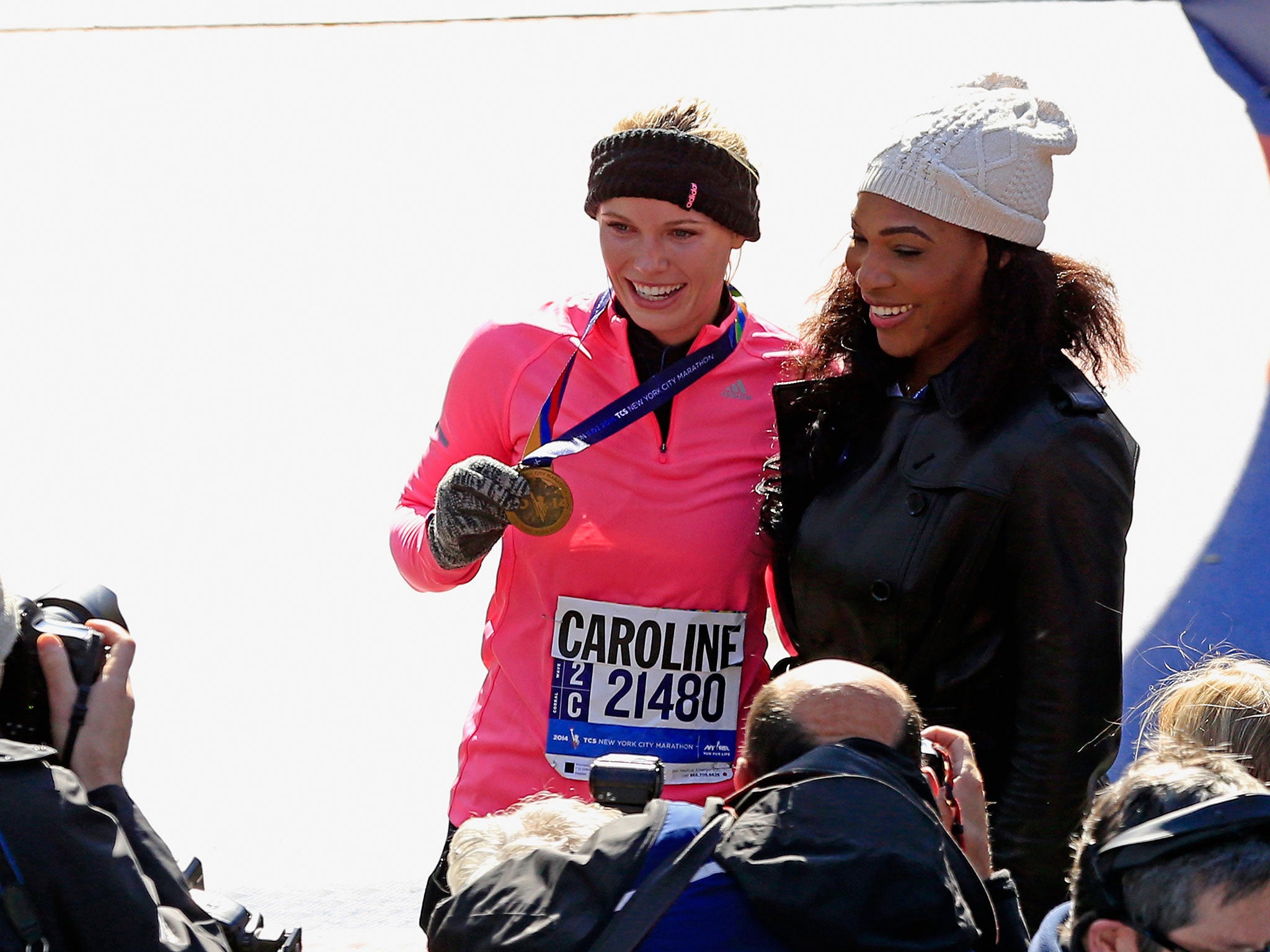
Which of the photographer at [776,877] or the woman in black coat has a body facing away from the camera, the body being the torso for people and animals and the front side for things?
the photographer

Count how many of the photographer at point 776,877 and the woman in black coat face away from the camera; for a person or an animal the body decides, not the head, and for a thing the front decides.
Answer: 1

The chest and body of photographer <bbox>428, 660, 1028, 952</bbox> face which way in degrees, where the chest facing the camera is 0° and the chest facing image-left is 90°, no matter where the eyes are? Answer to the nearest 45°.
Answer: approximately 180°

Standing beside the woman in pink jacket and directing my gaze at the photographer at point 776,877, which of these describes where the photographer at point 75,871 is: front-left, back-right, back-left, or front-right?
front-right

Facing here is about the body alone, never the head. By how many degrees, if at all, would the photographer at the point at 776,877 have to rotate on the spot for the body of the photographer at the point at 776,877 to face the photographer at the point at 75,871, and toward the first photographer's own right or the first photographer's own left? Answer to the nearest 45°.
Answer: approximately 90° to the first photographer's own left

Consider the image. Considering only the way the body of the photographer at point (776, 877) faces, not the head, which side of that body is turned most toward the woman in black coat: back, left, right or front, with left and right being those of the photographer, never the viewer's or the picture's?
front

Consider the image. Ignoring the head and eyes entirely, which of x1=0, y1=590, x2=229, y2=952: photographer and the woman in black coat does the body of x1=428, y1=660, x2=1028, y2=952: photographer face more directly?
the woman in black coat

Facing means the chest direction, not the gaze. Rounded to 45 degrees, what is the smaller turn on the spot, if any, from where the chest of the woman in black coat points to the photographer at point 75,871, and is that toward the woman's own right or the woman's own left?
0° — they already face them

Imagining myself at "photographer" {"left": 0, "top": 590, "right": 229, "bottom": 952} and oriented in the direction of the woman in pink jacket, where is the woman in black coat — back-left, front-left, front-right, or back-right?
front-right

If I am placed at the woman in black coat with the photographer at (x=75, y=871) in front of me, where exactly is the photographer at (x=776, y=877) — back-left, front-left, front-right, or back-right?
front-left

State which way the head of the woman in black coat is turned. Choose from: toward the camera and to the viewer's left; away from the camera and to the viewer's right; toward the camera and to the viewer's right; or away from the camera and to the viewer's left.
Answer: toward the camera and to the viewer's left

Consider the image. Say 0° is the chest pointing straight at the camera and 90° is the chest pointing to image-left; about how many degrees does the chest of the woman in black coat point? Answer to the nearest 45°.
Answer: approximately 45°

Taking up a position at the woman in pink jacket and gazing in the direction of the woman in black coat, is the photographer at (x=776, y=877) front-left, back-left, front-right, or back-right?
front-right
